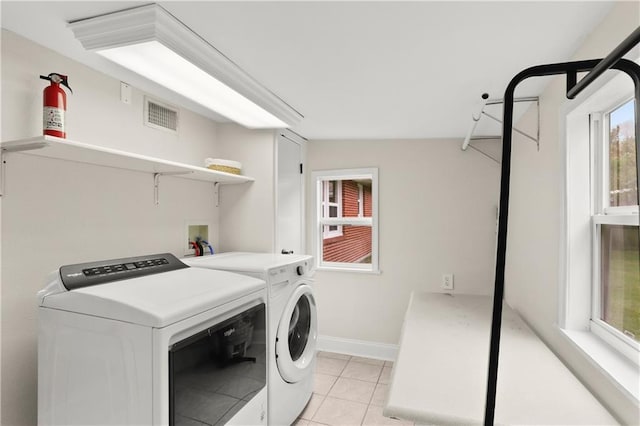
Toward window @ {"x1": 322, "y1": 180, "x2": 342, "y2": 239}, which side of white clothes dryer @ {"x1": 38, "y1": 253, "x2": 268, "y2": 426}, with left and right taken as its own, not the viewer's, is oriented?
left

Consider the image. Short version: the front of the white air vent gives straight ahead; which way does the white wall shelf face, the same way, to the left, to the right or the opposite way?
the same way

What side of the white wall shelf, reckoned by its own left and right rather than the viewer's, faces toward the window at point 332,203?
left

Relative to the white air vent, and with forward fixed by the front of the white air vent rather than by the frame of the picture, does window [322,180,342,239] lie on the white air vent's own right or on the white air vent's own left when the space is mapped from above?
on the white air vent's own left

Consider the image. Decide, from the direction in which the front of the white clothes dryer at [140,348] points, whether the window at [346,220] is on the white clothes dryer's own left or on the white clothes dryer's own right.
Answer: on the white clothes dryer's own left

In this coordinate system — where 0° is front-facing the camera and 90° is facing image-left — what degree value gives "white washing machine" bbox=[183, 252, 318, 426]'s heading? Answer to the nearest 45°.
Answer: approximately 315°

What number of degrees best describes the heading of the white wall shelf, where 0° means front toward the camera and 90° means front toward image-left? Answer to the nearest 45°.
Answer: approximately 315°

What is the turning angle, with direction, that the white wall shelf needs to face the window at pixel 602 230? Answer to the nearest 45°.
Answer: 0° — it already faces it

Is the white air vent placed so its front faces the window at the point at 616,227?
yes

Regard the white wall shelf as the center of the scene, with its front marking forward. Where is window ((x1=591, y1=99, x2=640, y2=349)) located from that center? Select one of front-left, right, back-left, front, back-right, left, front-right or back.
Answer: front

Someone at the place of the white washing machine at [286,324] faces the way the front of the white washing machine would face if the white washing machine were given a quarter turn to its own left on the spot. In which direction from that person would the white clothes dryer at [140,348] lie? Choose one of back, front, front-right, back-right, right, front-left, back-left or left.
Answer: back

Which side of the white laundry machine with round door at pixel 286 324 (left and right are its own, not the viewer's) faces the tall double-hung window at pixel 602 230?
front

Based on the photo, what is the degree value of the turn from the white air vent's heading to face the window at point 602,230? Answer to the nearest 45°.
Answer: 0° — it already faces it

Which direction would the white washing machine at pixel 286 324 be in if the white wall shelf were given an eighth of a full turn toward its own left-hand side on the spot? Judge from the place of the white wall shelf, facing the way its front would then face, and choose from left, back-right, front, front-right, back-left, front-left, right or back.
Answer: front

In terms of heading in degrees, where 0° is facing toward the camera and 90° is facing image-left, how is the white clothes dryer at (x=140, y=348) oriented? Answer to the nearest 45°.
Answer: approximately 315°
